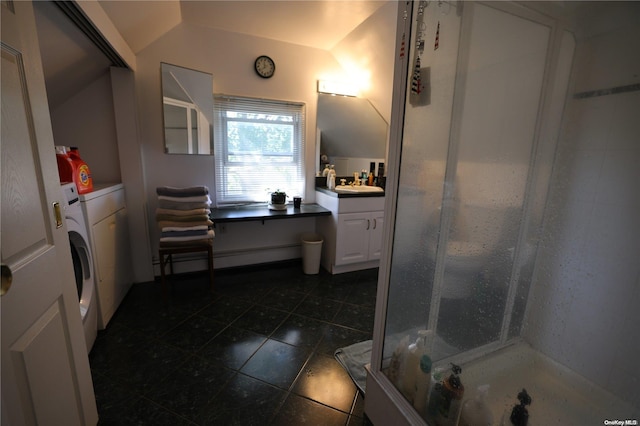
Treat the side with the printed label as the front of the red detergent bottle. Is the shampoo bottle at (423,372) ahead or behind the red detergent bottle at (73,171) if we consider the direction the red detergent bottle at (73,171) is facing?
ahead

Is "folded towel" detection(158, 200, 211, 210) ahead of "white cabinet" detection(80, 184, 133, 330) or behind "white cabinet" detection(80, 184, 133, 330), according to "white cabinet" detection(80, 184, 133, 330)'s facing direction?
ahead

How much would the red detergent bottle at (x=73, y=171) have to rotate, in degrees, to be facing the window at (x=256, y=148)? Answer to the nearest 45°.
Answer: approximately 45° to its left

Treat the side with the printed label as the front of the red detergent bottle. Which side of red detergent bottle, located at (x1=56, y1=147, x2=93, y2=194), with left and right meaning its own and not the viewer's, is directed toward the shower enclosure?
front

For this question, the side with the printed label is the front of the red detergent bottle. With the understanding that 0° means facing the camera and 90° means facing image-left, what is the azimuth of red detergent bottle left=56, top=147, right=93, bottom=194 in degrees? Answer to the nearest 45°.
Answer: approximately 315°

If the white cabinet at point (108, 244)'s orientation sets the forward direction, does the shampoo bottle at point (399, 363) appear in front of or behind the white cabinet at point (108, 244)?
in front

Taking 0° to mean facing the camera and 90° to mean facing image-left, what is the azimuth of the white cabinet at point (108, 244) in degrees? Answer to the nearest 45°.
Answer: approximately 315°
